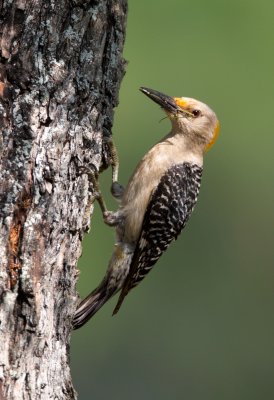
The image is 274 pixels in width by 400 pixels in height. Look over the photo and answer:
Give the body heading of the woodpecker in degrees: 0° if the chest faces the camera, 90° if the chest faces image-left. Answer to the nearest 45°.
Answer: approximately 90°
